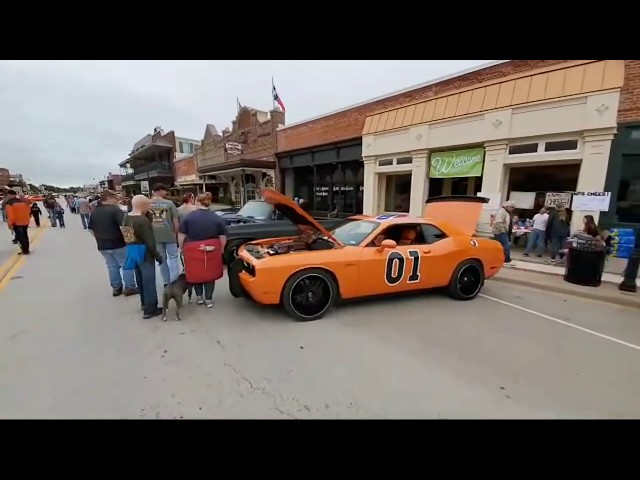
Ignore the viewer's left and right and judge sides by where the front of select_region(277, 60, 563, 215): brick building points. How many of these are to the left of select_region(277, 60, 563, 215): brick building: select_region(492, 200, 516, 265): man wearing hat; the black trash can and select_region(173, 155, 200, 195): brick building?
2

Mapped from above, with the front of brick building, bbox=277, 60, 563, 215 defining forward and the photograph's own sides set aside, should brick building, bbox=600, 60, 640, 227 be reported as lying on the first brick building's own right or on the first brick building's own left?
on the first brick building's own left

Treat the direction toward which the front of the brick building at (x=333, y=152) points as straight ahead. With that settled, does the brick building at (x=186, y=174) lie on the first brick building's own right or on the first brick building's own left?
on the first brick building's own right

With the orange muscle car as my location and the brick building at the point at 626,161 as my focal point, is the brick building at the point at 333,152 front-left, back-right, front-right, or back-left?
front-left

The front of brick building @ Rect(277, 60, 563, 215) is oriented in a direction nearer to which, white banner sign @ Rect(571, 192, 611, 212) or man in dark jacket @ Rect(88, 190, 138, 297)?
the man in dark jacket

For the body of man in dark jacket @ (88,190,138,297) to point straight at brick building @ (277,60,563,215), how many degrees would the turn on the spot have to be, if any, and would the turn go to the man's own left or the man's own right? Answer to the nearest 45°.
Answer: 0° — they already face it

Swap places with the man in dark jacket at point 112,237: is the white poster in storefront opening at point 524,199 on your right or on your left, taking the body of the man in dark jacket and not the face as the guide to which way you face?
on your right

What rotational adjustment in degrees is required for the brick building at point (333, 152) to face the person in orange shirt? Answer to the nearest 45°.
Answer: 0° — it already faces them

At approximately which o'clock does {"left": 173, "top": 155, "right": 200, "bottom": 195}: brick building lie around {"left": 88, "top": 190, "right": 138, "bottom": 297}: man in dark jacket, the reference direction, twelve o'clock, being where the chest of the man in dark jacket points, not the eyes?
The brick building is roughly at 11 o'clock from the man in dark jacket.

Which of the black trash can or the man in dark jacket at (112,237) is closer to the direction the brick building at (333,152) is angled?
the man in dark jacket

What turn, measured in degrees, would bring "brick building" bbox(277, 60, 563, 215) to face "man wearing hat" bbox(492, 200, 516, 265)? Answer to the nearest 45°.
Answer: approximately 90° to its left

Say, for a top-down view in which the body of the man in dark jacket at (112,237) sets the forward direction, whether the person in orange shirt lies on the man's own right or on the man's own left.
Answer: on the man's own left

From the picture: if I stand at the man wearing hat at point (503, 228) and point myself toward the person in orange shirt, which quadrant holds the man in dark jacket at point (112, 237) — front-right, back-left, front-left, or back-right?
front-left

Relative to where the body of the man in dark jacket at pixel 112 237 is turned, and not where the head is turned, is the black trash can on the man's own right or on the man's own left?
on the man's own right

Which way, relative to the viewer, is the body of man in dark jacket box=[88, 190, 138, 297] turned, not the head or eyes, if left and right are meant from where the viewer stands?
facing away from the viewer and to the right of the viewer

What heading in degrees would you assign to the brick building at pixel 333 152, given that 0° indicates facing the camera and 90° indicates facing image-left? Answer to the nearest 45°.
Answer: approximately 45°
